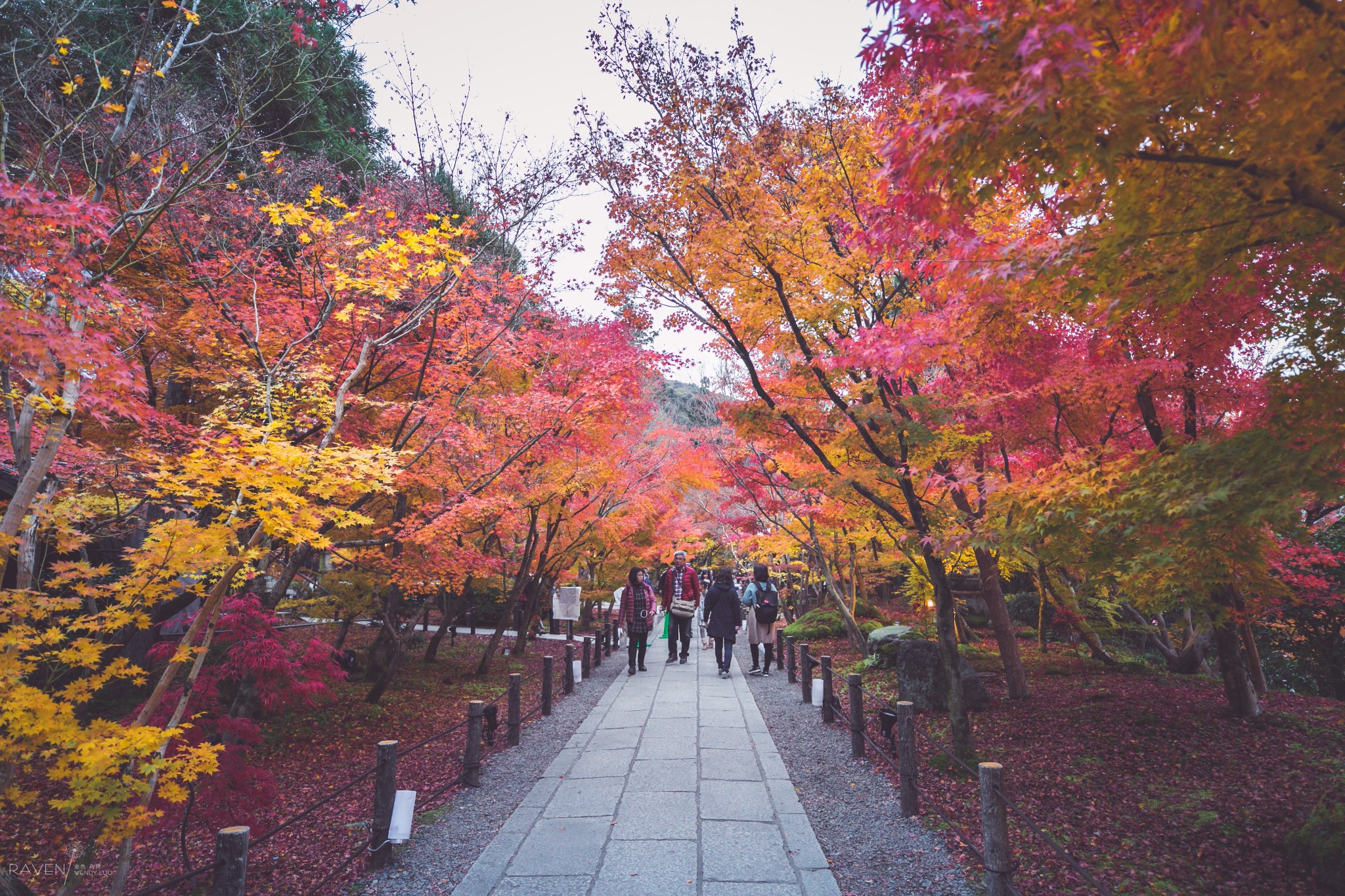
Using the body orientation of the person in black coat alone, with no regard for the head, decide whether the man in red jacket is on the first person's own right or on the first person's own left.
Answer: on the first person's own left

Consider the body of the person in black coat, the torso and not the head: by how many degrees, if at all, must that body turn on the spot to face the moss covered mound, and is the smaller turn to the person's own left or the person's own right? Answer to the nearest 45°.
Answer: approximately 45° to the person's own right

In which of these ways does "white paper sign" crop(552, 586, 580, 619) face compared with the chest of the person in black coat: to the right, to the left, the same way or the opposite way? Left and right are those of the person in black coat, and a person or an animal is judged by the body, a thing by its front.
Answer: the opposite way

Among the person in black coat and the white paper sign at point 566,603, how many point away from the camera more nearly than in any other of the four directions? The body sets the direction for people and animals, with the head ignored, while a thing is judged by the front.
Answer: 1

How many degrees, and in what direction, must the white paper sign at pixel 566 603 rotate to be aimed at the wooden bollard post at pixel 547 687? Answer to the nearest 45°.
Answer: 0° — it already faces it

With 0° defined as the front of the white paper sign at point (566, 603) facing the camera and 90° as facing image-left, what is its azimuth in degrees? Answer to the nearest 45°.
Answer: approximately 0°

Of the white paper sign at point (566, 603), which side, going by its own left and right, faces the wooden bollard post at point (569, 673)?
front

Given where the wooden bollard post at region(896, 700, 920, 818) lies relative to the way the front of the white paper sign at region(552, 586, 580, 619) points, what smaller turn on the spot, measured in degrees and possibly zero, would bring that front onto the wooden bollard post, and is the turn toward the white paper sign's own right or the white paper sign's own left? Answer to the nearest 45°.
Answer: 0° — it already faces it

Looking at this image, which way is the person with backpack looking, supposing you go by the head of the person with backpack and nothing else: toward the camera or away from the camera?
away from the camera

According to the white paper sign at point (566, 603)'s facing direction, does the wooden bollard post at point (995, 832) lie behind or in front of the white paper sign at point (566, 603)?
in front

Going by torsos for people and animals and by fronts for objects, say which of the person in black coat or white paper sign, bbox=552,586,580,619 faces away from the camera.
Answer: the person in black coat

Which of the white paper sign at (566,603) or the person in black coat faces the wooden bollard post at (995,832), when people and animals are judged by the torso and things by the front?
the white paper sign

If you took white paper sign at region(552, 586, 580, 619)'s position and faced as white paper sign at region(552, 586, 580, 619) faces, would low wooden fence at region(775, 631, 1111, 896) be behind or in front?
in front

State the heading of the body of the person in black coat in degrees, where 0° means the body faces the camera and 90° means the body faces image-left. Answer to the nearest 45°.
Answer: approximately 180°

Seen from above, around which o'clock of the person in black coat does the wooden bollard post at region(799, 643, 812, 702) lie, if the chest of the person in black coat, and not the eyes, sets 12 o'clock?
The wooden bollard post is roughly at 5 o'clock from the person in black coat.
